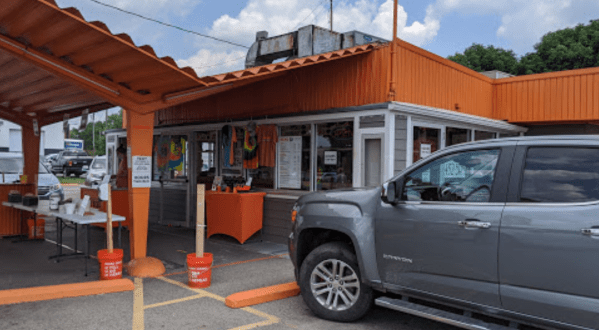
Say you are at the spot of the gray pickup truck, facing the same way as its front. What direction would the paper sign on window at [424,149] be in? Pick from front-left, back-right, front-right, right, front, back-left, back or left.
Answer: front-right

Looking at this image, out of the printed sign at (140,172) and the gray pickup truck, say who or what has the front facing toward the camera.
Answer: the printed sign

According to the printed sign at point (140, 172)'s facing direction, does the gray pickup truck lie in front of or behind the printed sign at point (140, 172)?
in front

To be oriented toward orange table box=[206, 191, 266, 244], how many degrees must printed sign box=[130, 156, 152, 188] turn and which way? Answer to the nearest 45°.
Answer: approximately 135° to its left

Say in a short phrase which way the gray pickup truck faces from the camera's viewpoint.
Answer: facing away from the viewer and to the left of the viewer

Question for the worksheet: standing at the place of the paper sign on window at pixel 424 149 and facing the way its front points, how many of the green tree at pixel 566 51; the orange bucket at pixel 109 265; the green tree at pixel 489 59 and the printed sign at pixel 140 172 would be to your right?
2

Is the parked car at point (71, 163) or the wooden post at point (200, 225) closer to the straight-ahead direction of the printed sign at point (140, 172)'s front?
the wooden post

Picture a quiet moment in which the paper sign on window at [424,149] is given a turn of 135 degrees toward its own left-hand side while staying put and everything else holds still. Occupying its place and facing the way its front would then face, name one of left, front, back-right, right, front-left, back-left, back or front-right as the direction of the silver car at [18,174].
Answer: left

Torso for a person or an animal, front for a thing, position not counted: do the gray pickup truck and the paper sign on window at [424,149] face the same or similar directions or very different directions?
very different directions

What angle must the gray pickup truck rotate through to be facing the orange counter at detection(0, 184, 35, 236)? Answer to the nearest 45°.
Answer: approximately 45° to its left

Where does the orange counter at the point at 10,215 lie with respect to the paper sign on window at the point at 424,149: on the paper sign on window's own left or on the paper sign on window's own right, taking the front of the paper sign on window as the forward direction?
on the paper sign on window's own right

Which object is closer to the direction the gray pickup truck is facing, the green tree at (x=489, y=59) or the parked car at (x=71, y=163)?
the parked car

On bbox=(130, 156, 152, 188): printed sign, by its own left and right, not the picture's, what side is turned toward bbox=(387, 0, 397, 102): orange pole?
left

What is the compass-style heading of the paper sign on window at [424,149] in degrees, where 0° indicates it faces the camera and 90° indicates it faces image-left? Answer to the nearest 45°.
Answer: approximately 315°

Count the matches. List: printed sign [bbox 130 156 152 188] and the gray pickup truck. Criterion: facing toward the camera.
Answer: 1

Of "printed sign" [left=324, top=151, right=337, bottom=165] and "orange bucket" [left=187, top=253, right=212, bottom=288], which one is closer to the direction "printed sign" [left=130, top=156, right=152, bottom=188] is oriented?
the orange bucket

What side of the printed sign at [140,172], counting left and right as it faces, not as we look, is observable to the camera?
front

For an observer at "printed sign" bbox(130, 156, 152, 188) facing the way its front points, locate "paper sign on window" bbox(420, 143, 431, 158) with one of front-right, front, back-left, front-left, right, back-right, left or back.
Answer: left
